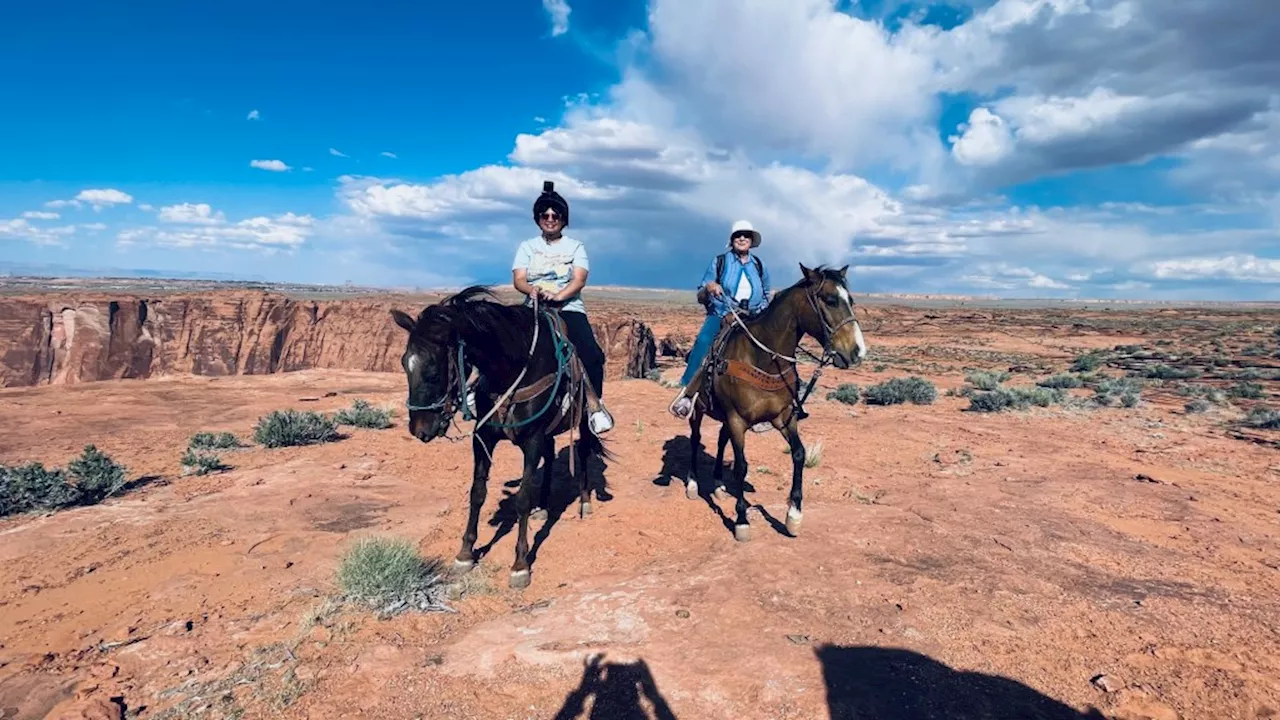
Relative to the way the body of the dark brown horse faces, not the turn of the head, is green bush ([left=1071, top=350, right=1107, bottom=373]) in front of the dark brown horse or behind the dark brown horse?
behind

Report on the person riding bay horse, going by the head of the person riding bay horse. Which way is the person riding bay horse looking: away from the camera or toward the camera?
toward the camera

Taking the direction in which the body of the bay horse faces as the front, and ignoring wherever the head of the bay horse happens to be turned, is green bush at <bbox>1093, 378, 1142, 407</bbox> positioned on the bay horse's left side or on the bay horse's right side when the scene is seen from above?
on the bay horse's left side

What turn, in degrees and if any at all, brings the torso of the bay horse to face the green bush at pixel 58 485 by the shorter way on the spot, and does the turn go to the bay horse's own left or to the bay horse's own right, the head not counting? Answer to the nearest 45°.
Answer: approximately 135° to the bay horse's own right

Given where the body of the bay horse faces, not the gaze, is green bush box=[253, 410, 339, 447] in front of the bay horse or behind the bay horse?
behind

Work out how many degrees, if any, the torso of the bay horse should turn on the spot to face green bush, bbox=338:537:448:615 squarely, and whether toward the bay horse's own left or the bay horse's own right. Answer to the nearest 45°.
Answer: approximately 90° to the bay horse's own right

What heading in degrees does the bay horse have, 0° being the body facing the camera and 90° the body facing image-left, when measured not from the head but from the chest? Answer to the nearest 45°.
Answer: approximately 315°

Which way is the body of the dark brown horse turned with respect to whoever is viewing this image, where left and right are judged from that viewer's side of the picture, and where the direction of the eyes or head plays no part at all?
facing the viewer and to the left of the viewer

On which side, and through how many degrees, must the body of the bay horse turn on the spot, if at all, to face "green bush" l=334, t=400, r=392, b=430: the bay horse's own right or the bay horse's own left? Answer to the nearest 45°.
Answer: approximately 180°

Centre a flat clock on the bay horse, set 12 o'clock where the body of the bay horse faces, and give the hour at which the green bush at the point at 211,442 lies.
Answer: The green bush is roughly at 5 o'clock from the bay horse.

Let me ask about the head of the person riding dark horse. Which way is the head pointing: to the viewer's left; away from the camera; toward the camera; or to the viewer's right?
toward the camera

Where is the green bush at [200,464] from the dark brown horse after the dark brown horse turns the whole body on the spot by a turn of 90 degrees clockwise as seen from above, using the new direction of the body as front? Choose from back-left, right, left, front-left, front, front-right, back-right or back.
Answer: front

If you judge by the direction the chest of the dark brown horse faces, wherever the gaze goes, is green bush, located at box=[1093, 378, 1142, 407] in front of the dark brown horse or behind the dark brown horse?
behind

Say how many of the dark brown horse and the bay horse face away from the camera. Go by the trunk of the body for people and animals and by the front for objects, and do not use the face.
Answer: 0

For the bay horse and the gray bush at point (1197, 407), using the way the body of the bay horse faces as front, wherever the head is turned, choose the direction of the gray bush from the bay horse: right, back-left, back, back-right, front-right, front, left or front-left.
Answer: left

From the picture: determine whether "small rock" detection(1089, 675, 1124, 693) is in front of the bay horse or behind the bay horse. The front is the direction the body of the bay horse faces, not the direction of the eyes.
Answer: in front
